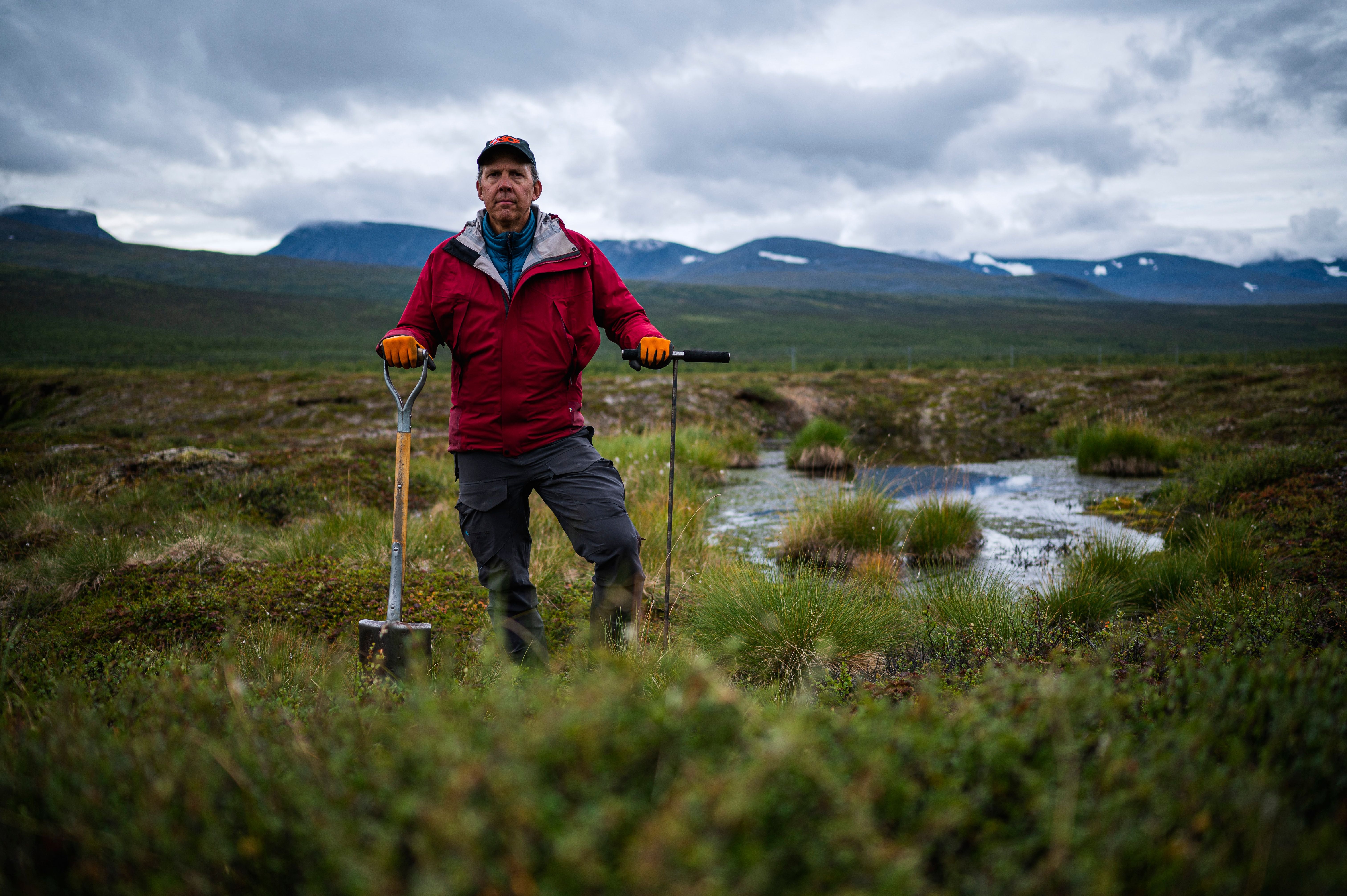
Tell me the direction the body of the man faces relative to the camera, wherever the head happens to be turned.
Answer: toward the camera

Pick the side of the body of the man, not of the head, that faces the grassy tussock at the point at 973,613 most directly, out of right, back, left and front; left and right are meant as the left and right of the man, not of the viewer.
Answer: left

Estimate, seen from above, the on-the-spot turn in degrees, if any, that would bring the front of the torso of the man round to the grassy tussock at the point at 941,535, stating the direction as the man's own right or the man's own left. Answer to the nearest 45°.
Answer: approximately 135° to the man's own left

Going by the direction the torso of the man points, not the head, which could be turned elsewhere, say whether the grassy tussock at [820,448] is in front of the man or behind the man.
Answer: behind

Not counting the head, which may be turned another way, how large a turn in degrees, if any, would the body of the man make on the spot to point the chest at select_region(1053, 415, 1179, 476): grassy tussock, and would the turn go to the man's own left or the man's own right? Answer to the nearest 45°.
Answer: approximately 135° to the man's own left

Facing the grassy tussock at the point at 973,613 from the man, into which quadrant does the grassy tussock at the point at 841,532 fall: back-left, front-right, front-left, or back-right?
front-left

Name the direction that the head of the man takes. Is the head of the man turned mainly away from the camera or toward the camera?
toward the camera
